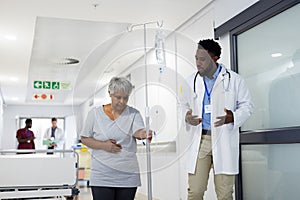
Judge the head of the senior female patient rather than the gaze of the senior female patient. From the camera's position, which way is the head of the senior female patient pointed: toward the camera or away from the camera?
toward the camera

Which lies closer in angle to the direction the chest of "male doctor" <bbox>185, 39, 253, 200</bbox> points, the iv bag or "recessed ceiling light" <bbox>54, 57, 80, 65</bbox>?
the iv bag

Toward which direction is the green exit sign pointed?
toward the camera

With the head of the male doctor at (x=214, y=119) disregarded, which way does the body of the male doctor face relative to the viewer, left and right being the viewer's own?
facing the viewer and to the left of the viewer

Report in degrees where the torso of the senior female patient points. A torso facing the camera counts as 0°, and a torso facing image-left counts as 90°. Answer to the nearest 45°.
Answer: approximately 0°

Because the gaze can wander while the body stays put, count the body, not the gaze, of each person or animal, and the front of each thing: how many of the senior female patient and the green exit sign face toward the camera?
2

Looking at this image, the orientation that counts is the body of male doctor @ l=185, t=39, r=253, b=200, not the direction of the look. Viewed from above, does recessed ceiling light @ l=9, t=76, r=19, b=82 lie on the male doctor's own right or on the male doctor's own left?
on the male doctor's own right

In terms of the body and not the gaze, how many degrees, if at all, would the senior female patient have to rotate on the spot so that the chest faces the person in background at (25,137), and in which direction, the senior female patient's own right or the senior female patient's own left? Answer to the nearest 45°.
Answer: approximately 180°

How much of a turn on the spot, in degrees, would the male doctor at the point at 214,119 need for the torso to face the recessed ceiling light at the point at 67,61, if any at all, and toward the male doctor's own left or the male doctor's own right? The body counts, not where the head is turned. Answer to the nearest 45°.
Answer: approximately 90° to the male doctor's own right

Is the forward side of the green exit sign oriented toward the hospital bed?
yes
